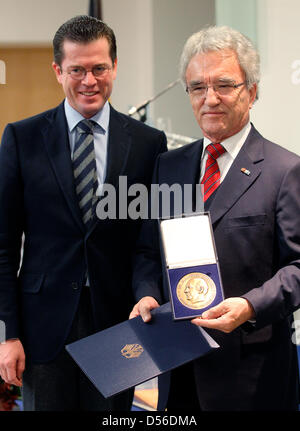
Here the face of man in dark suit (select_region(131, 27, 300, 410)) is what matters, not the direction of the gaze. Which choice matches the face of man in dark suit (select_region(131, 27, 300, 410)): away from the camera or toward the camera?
toward the camera

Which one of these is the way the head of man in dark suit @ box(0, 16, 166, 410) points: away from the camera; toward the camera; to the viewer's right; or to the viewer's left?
toward the camera

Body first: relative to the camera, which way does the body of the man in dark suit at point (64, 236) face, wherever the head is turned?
toward the camera

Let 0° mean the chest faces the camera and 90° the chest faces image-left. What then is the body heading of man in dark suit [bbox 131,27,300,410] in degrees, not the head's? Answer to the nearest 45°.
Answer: approximately 45°
